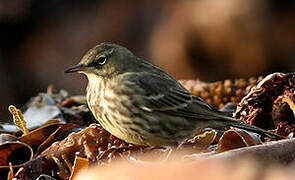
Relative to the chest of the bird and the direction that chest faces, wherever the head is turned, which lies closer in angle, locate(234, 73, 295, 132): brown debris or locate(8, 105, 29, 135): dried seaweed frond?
the dried seaweed frond

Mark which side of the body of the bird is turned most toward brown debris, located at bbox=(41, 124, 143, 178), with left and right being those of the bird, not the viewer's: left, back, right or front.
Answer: front

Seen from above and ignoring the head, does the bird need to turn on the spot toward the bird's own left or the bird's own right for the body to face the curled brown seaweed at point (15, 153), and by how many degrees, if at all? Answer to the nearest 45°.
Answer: approximately 45° to the bird's own left

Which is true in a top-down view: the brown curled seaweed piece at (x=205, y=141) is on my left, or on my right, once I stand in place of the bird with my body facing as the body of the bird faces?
on my left

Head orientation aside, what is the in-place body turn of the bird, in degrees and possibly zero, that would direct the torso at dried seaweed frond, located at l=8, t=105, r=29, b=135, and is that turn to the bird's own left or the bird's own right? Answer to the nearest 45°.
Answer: approximately 45° to the bird's own left

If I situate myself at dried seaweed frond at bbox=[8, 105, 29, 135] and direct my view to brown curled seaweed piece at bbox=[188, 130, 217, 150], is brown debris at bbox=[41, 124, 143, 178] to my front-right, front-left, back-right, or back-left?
front-right

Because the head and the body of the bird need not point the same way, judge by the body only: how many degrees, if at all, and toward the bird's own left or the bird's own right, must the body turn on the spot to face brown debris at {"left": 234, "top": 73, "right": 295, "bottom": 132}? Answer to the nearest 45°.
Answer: approximately 135° to the bird's own left

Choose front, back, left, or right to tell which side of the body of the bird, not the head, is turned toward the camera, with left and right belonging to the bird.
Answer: left
